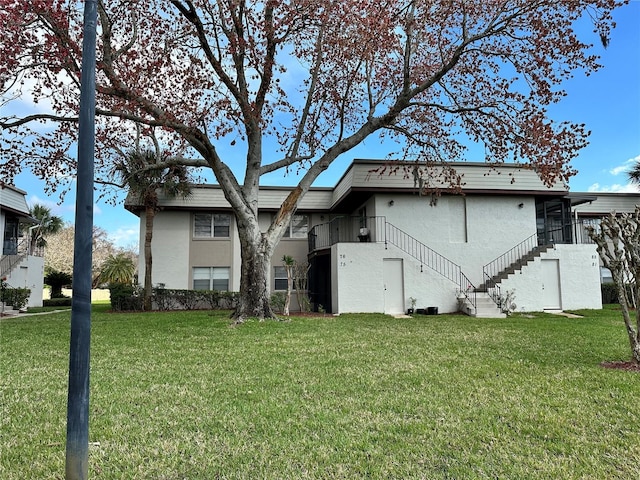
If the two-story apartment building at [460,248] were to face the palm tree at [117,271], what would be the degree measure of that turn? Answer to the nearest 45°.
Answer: approximately 135° to its right

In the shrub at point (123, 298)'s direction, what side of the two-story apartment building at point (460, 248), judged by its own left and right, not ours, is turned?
right

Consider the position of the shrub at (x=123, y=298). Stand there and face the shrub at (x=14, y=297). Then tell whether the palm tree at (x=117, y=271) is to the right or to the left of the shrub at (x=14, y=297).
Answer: right

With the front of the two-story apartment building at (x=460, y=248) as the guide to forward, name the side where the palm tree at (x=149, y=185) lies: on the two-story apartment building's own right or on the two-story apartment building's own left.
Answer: on the two-story apartment building's own right

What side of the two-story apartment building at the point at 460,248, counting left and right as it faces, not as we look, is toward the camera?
front

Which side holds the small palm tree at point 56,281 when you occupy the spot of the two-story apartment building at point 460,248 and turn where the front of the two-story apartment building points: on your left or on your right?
on your right

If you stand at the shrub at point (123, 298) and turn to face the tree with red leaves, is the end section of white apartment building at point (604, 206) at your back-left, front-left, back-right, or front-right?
front-left

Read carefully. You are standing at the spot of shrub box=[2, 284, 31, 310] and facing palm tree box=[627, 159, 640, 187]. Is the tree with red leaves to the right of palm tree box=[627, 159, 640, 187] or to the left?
right

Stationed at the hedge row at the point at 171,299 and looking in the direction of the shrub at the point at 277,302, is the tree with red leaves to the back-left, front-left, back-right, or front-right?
front-right

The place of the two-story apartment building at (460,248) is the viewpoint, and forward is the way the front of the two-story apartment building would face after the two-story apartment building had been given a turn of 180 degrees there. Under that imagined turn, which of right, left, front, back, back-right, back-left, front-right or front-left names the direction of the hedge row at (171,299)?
left

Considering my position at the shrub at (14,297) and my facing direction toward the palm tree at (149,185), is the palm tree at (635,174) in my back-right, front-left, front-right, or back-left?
front-left

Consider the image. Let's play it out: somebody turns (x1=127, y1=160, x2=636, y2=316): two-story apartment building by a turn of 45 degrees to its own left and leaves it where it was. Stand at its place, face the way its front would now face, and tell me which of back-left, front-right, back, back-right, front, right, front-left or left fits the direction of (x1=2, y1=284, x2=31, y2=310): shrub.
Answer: back-right

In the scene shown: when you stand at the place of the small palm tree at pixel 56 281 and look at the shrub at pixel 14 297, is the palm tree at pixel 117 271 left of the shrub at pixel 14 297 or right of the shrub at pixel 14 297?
left

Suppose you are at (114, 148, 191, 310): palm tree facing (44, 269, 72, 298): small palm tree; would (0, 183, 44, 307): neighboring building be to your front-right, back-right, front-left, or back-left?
front-left

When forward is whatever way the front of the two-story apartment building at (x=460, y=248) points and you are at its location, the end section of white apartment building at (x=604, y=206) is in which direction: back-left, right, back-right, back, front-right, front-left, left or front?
back-left

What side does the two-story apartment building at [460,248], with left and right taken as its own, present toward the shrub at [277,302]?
right

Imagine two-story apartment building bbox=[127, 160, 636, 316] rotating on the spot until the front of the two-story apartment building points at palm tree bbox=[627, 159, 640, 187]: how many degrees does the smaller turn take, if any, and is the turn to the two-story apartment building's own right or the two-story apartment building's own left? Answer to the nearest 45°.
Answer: approximately 135° to the two-story apartment building's own left
